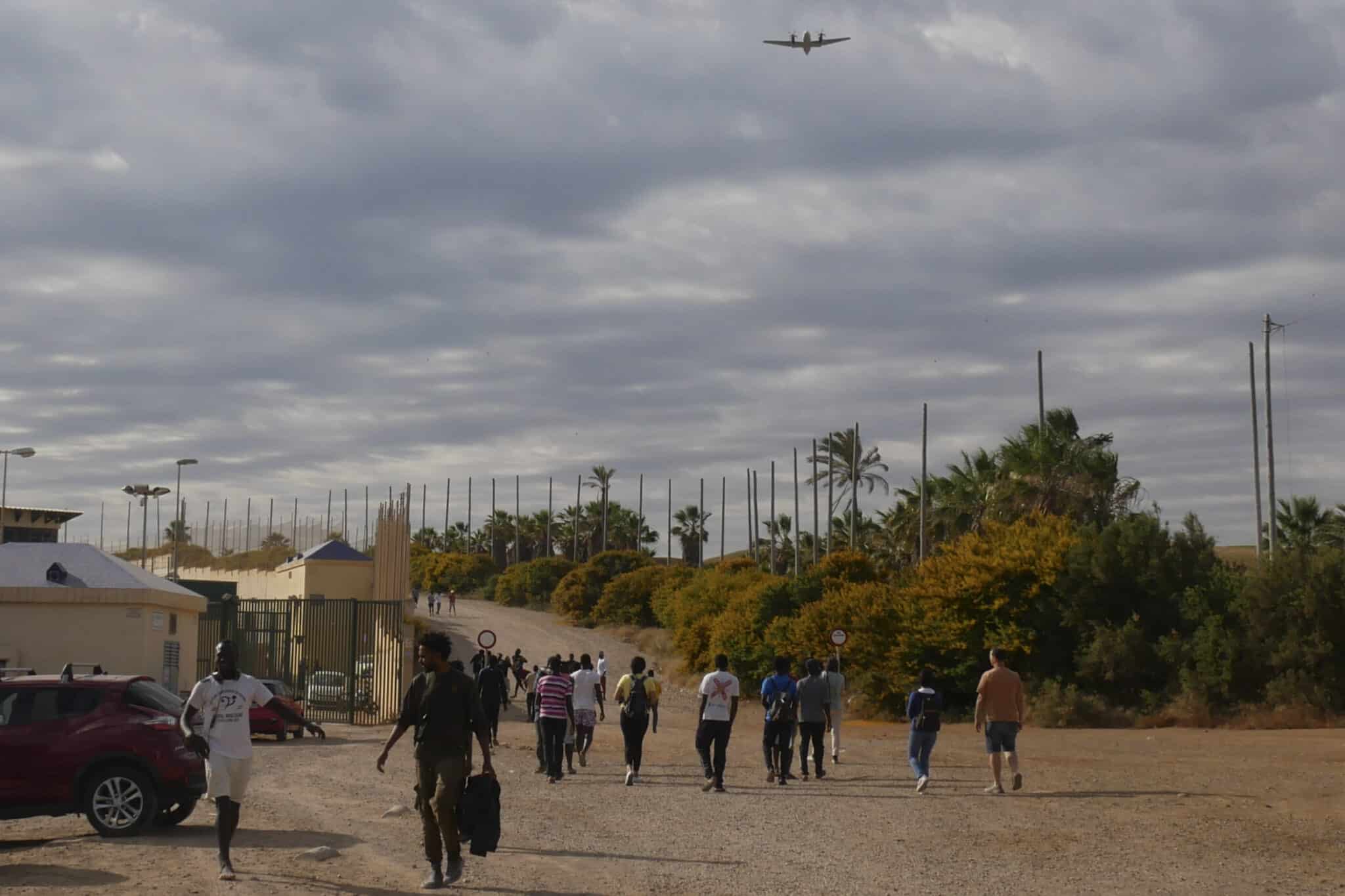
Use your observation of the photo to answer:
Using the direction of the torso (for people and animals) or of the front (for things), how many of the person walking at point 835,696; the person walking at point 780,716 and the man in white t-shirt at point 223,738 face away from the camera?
2

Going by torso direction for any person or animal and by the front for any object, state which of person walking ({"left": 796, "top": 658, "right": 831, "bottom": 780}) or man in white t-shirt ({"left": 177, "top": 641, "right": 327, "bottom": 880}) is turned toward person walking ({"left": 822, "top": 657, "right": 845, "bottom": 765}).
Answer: person walking ({"left": 796, "top": 658, "right": 831, "bottom": 780})

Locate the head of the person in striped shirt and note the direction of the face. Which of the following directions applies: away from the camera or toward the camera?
away from the camera

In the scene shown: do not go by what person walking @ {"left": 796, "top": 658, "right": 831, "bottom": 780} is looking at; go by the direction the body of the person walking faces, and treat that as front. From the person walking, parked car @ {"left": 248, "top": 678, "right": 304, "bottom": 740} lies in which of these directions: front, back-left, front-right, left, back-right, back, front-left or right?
front-left

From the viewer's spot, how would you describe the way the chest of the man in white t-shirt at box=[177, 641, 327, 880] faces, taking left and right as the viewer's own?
facing the viewer

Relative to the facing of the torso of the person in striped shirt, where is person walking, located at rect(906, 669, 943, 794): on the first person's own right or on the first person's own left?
on the first person's own right

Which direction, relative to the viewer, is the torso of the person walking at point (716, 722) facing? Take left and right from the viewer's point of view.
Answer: facing away from the viewer

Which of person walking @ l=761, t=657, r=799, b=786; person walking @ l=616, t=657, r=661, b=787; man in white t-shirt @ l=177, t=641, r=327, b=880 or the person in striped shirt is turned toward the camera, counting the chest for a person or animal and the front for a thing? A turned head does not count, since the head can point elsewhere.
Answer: the man in white t-shirt

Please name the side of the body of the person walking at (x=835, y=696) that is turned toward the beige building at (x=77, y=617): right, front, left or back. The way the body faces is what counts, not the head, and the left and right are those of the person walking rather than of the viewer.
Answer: left

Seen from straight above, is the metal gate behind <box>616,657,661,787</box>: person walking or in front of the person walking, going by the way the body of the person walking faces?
in front

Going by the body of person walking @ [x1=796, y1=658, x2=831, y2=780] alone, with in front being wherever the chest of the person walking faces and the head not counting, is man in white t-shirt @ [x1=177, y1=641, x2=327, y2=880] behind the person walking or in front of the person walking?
behind

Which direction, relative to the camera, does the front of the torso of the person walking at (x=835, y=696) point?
away from the camera

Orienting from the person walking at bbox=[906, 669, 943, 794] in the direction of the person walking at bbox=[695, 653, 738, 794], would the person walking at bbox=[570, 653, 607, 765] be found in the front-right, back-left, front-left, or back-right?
front-right

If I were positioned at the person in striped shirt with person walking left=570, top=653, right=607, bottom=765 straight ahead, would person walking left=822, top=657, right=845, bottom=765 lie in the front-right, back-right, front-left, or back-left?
front-right

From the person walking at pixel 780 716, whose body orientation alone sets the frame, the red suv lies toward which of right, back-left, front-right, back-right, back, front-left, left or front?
back-left

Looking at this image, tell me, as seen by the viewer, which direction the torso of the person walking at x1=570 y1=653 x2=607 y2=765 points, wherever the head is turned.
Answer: away from the camera

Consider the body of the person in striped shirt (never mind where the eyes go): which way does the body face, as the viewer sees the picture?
away from the camera

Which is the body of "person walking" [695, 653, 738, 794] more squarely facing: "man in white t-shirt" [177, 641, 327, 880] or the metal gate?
the metal gate
